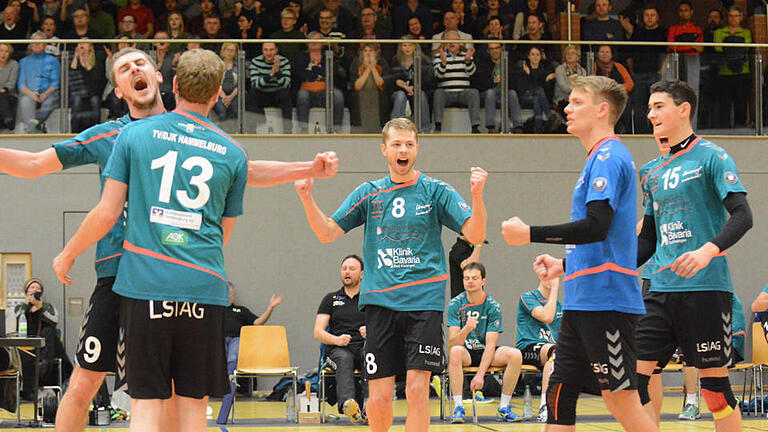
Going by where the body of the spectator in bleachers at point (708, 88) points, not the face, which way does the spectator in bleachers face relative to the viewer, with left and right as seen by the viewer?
facing the viewer and to the left of the viewer

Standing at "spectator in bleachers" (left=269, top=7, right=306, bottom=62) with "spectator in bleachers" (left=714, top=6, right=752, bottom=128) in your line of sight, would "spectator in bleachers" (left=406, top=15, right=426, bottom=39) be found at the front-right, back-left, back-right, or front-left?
front-left

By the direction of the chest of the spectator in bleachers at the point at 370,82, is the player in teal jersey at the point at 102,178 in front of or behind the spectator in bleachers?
in front

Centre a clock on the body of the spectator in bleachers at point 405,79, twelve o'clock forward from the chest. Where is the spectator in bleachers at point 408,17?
the spectator in bleachers at point 408,17 is roughly at 6 o'clock from the spectator in bleachers at point 405,79.

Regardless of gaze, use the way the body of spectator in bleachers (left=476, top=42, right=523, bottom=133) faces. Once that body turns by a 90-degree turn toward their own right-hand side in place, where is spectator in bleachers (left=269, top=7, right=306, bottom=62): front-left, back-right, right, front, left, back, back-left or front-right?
front

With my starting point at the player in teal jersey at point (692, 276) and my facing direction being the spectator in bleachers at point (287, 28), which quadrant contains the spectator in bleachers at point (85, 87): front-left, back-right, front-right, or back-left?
front-left

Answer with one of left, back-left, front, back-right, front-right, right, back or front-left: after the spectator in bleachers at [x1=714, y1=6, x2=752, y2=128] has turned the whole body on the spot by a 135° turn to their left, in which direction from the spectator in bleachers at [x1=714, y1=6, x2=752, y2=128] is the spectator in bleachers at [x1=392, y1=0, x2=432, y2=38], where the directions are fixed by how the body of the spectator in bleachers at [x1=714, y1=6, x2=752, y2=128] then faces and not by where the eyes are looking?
back-left

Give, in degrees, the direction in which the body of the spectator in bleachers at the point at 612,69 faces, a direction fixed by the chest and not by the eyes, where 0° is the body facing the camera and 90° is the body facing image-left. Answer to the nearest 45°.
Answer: approximately 0°

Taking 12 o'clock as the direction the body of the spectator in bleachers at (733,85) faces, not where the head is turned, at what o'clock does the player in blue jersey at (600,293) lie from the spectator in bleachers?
The player in blue jersey is roughly at 12 o'clock from the spectator in bleachers.

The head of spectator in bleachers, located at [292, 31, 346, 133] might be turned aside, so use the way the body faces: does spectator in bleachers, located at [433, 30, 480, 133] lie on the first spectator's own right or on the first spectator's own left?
on the first spectator's own left

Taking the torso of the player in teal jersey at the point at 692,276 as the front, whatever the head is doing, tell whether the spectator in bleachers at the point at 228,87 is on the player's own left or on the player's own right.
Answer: on the player's own right

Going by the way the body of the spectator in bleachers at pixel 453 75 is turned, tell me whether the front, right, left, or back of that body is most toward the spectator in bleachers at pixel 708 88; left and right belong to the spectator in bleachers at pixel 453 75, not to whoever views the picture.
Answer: left

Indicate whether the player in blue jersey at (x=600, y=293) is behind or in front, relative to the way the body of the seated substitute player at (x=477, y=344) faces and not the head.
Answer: in front

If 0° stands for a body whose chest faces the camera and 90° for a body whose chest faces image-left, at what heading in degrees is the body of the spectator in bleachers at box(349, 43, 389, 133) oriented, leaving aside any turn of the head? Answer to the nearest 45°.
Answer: approximately 0°

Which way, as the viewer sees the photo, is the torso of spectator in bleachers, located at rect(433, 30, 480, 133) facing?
toward the camera
